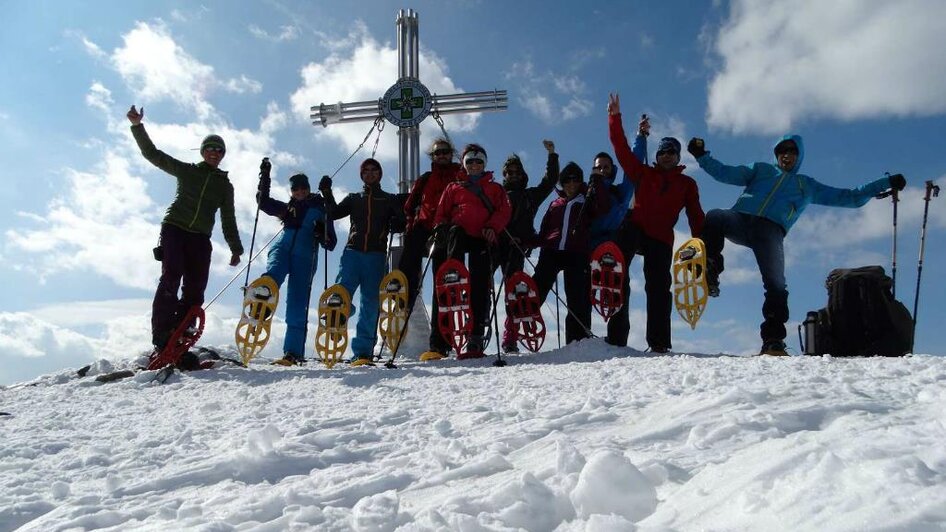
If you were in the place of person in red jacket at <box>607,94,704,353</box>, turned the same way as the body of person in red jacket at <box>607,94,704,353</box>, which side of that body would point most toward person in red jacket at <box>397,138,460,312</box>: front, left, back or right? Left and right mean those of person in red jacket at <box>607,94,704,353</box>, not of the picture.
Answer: right

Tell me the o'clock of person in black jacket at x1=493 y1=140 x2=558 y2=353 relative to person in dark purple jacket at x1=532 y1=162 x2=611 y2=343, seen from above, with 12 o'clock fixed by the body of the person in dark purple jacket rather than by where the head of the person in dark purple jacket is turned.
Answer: The person in black jacket is roughly at 4 o'clock from the person in dark purple jacket.

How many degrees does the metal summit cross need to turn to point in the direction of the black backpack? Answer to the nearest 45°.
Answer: approximately 45° to its left

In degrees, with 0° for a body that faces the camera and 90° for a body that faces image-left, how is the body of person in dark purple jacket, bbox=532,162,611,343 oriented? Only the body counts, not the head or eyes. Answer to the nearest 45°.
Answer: approximately 0°
